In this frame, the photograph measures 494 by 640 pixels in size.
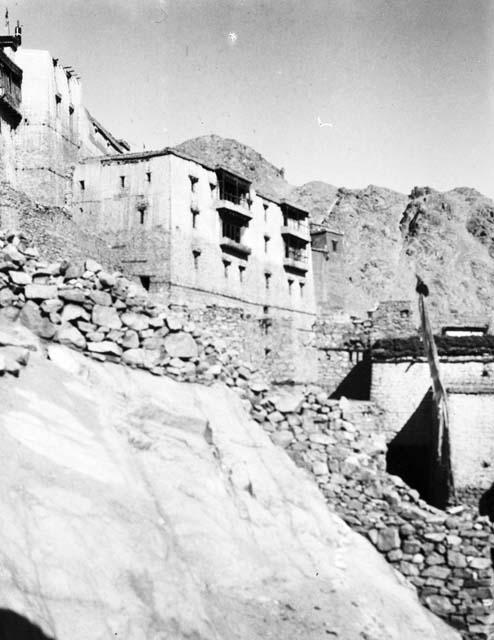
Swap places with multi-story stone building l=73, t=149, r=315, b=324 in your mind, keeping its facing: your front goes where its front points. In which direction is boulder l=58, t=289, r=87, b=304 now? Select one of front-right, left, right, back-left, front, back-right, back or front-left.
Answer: front-right

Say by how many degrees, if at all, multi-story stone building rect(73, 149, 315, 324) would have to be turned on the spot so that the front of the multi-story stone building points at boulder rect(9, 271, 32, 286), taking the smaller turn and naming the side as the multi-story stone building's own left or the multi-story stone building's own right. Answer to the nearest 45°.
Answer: approximately 45° to the multi-story stone building's own right

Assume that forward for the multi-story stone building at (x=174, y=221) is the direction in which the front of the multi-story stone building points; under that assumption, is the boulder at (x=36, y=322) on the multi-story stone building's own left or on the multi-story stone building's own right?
on the multi-story stone building's own right

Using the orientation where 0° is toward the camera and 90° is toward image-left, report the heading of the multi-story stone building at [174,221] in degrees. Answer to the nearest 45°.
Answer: approximately 315°

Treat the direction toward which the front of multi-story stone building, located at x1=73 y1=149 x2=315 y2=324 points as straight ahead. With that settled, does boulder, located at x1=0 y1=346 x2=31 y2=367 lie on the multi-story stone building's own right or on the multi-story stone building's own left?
on the multi-story stone building's own right

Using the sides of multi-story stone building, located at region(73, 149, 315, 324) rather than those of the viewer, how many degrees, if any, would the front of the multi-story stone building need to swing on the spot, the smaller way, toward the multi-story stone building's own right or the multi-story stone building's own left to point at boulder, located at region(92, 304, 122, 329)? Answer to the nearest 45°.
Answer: approximately 45° to the multi-story stone building's own right

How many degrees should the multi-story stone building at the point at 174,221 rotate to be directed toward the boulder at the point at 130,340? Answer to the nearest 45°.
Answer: approximately 45° to its right

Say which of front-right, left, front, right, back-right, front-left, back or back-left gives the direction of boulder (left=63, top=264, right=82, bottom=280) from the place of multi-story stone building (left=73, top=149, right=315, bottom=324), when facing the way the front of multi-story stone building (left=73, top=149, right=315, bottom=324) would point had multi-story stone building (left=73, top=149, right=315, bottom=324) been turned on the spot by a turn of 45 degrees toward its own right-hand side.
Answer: front

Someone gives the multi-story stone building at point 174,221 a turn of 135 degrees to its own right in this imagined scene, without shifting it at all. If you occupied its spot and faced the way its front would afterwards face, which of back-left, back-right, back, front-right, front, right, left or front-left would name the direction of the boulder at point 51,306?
left

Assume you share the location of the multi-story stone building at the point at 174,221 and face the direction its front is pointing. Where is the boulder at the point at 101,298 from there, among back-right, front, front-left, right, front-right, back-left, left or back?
front-right

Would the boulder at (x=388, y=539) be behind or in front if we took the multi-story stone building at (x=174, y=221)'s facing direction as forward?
in front

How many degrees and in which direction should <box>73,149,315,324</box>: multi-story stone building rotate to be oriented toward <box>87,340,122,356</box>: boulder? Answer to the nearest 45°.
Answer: approximately 45° to its right
